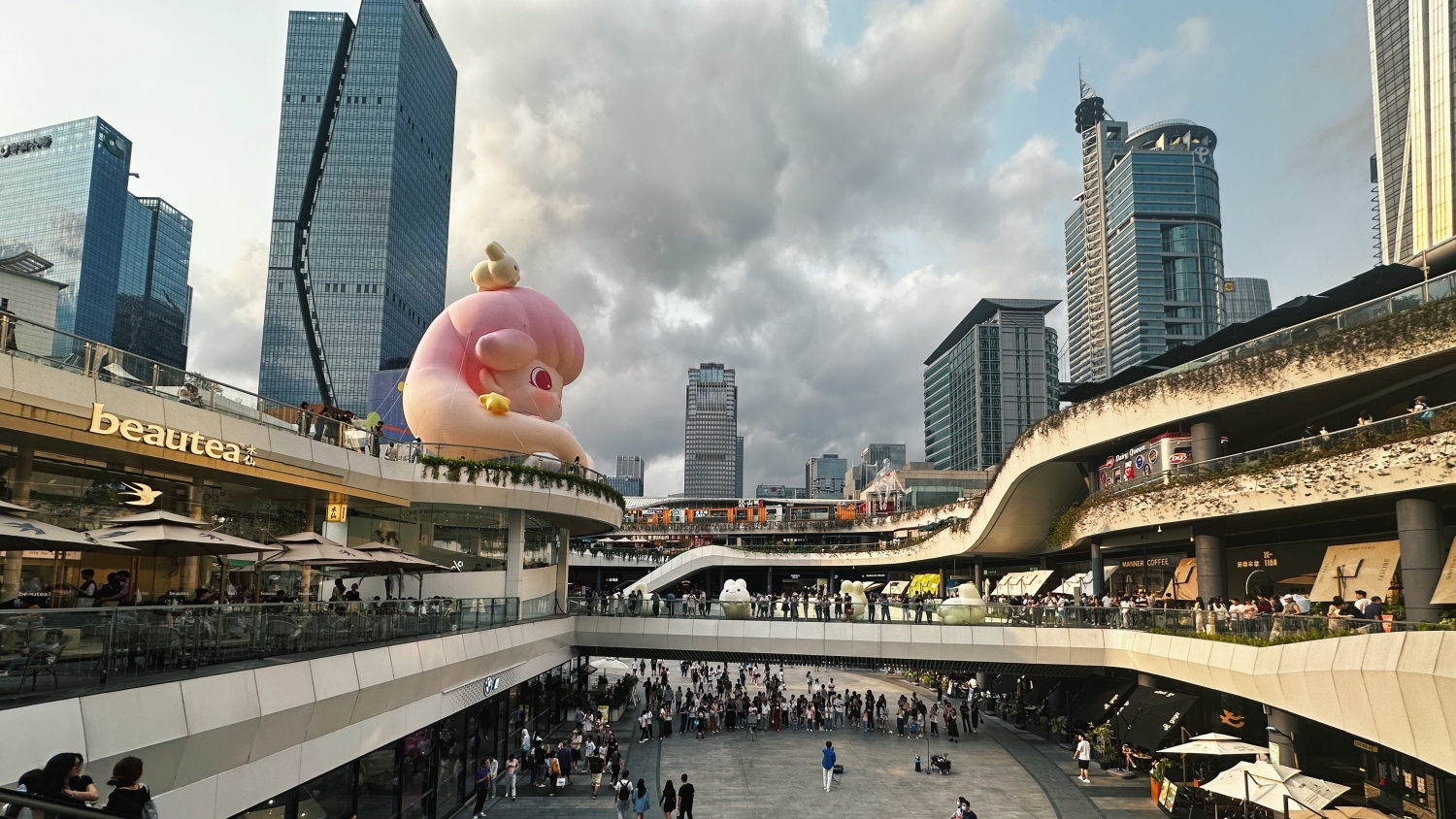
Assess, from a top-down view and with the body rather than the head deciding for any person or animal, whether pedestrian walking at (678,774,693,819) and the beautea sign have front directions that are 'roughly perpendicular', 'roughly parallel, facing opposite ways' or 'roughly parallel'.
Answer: roughly perpendicular

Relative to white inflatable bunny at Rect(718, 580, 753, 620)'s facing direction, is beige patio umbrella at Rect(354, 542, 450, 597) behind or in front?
in front

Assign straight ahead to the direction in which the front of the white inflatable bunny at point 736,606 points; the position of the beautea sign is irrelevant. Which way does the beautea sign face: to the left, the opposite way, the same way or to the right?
to the left

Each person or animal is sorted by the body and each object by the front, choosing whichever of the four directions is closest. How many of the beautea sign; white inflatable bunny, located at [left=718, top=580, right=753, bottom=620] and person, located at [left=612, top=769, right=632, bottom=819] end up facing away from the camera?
1

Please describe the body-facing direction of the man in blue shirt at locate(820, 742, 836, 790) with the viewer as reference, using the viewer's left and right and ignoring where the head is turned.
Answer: facing away from the viewer

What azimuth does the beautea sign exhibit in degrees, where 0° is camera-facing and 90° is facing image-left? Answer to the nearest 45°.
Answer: approximately 315°

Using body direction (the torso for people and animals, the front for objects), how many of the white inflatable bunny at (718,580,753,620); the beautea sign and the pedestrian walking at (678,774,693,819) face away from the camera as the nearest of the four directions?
1

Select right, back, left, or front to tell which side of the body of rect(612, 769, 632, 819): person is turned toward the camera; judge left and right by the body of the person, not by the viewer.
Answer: back

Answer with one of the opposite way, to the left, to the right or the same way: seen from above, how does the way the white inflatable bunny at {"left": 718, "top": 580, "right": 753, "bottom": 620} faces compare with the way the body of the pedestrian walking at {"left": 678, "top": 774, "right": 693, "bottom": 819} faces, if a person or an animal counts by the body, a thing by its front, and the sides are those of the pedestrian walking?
the opposite way

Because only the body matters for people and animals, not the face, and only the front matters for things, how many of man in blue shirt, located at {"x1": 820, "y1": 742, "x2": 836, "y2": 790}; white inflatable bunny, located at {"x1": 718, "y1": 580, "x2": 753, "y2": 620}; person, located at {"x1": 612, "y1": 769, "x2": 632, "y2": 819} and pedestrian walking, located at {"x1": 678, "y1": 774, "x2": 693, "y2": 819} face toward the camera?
1

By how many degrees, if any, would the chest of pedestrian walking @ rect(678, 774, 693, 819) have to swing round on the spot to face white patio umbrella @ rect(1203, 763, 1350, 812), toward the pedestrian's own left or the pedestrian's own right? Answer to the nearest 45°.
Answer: approximately 135° to the pedestrian's own right

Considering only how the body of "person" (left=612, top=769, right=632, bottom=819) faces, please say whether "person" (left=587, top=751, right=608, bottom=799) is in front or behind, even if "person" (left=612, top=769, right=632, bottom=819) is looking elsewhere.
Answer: in front

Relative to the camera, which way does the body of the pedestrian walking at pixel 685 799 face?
away from the camera

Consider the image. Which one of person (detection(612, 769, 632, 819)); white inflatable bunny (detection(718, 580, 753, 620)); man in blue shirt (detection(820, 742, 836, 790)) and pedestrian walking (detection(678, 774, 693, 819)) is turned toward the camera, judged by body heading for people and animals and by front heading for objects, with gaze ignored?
the white inflatable bunny
